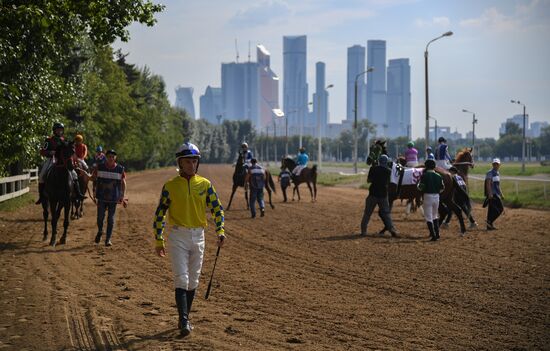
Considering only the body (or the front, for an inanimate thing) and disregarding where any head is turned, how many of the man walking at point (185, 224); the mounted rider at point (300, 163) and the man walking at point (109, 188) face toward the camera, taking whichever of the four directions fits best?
2

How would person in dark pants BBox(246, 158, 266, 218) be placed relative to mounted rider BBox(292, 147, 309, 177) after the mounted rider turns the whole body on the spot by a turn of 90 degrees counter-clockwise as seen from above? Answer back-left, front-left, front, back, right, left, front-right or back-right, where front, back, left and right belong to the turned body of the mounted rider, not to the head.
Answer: front

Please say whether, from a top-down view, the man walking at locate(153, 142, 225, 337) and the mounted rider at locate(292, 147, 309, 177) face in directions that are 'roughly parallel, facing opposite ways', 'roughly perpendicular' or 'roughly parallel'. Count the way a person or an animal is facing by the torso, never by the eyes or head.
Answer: roughly perpendicular

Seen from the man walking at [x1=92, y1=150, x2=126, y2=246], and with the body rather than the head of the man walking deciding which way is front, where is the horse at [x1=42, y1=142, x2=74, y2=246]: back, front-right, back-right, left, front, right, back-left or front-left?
right

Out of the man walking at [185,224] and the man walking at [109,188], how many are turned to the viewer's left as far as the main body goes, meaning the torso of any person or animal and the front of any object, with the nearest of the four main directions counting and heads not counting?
0

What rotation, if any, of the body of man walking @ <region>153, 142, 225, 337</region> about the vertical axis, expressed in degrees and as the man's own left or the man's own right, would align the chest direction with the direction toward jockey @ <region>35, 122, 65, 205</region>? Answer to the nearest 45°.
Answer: approximately 180°

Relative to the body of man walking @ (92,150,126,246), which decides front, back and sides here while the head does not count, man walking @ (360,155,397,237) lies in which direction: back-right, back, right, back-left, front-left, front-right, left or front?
left
